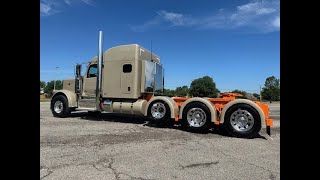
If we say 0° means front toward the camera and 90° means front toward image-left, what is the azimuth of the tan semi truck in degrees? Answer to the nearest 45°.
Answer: approximately 135°
